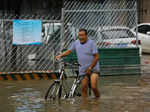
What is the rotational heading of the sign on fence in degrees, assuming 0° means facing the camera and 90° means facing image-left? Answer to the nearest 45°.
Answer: approximately 0°

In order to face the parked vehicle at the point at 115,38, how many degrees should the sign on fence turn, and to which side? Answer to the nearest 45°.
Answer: approximately 90° to its left

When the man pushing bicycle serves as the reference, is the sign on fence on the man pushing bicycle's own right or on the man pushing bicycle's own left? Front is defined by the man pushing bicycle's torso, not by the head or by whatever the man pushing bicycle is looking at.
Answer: on the man pushing bicycle's own right

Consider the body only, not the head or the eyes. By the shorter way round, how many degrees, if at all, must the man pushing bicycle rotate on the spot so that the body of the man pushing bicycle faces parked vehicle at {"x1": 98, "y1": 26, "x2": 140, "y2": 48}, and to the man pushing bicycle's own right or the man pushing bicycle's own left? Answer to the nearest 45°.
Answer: approximately 135° to the man pushing bicycle's own right

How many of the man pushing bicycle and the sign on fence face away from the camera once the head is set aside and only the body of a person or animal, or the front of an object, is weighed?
0

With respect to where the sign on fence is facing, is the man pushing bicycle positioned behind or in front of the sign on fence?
in front

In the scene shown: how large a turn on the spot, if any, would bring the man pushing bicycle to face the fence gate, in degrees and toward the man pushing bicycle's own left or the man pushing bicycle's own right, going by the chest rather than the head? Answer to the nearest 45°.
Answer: approximately 135° to the man pushing bicycle's own right

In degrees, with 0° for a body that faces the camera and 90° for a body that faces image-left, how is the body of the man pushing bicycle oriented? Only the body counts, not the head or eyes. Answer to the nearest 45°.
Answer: approximately 45°

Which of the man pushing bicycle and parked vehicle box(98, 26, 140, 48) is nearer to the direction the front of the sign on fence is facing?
the man pushing bicycle
